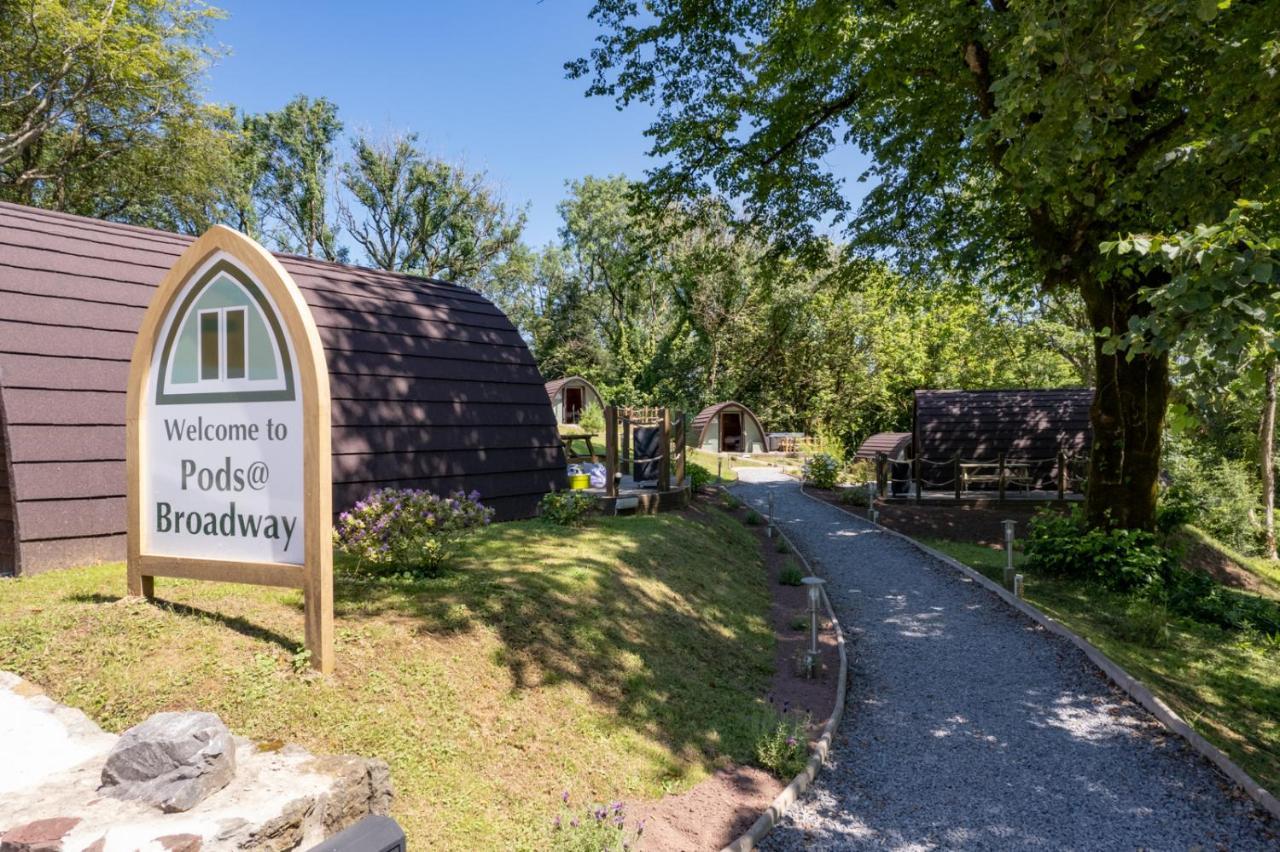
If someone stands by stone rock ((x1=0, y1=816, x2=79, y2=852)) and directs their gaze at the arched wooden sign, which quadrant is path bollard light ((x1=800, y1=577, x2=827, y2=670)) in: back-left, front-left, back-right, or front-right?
front-right

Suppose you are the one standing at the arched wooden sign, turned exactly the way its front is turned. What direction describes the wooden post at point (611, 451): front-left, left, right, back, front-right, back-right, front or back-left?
back

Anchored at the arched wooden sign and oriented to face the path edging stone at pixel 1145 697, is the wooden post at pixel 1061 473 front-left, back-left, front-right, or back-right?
front-left

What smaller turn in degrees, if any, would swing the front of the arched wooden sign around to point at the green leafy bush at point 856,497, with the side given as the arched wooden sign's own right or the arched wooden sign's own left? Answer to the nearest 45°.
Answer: approximately 180°

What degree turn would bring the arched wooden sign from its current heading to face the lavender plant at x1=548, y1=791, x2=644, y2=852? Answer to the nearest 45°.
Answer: approximately 90° to its left

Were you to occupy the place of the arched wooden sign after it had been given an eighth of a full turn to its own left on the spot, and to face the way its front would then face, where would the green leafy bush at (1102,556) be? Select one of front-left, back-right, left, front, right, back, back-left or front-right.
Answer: left

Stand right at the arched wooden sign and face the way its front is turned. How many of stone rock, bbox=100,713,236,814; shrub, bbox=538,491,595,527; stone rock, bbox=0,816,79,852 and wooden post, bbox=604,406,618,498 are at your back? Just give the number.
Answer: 2

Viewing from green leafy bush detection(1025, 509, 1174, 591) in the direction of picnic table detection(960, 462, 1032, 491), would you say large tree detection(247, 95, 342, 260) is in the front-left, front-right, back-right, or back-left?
front-left

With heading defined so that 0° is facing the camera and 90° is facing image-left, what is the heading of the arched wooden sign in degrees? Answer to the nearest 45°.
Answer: approximately 45°

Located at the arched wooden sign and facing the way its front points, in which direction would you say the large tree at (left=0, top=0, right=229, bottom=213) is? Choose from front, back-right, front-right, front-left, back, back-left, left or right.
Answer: back-right

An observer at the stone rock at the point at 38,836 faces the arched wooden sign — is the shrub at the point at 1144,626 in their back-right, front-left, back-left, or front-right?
front-right

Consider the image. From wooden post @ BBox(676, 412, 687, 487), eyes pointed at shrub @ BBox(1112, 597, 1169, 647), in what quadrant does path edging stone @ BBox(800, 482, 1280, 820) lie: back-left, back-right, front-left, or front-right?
front-right

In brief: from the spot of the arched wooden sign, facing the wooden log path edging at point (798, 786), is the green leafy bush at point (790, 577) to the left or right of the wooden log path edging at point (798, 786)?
left

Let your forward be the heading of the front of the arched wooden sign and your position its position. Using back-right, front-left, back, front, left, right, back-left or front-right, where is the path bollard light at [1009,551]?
back-left
